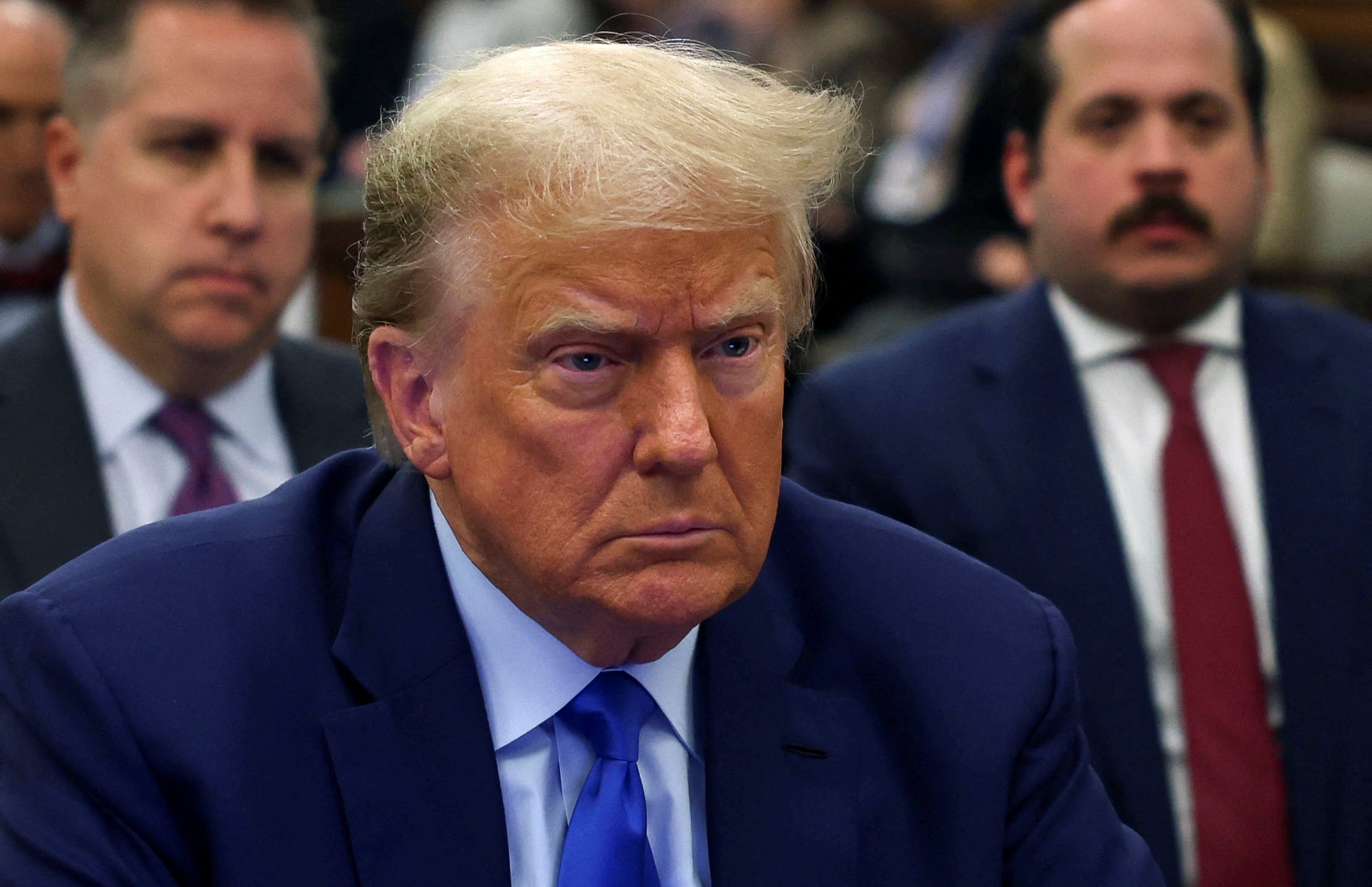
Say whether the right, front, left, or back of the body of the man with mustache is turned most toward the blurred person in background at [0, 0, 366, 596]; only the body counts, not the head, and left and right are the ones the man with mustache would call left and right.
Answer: right

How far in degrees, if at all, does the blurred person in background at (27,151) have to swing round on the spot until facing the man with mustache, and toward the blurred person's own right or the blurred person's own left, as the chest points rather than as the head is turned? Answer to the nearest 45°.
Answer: approximately 45° to the blurred person's own left

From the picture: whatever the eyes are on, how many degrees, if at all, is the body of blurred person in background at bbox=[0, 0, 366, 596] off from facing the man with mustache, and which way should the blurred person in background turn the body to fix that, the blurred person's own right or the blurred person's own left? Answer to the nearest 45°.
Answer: approximately 45° to the blurred person's own left

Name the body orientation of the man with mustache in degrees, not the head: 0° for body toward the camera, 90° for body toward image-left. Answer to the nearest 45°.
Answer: approximately 0°

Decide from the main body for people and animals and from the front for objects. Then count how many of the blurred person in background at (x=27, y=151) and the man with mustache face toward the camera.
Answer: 2

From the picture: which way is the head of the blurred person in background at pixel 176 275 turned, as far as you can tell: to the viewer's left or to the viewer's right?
to the viewer's right

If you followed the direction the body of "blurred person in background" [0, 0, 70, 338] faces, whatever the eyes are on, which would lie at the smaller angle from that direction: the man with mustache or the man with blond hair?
the man with blond hair
